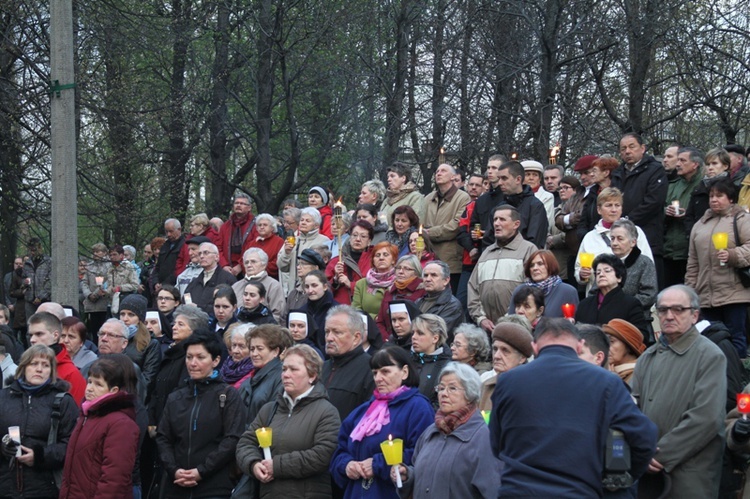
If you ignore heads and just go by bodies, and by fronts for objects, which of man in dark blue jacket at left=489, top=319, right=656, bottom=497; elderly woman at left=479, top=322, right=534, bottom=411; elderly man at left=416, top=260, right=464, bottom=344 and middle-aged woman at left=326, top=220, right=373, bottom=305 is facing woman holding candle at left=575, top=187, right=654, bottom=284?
man in dark blue jacket at left=489, top=319, right=656, bottom=497

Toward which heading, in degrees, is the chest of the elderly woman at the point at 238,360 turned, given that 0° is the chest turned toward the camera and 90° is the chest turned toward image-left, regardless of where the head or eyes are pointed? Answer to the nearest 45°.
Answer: approximately 45°

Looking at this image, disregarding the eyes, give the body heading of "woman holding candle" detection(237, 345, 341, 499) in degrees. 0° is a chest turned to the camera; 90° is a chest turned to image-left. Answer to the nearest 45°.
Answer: approximately 45°

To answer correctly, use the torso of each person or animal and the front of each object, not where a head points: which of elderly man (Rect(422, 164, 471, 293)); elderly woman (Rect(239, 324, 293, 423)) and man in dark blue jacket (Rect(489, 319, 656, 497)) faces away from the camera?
man in dark blue jacket (Rect(489, 319, 656, 497))

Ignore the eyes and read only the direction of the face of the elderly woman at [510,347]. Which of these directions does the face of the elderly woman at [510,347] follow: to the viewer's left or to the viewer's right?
to the viewer's left

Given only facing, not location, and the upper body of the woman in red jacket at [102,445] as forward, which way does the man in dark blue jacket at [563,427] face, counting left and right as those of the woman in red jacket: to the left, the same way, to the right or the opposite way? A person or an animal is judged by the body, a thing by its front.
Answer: the opposite way

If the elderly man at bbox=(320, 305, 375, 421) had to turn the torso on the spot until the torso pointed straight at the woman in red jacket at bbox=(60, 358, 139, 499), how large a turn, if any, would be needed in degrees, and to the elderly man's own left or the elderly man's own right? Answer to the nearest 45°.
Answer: approximately 45° to the elderly man's own right

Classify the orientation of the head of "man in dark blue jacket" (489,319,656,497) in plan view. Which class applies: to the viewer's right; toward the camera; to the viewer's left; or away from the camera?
away from the camera

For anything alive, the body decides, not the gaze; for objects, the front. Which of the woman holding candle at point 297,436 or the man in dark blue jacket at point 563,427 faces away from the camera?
the man in dark blue jacket

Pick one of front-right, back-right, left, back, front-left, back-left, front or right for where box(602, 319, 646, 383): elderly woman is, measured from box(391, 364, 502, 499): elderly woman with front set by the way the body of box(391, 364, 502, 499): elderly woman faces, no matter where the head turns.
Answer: back

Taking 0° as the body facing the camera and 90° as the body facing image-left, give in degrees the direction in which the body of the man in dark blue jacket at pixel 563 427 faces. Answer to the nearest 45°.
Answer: approximately 180°
